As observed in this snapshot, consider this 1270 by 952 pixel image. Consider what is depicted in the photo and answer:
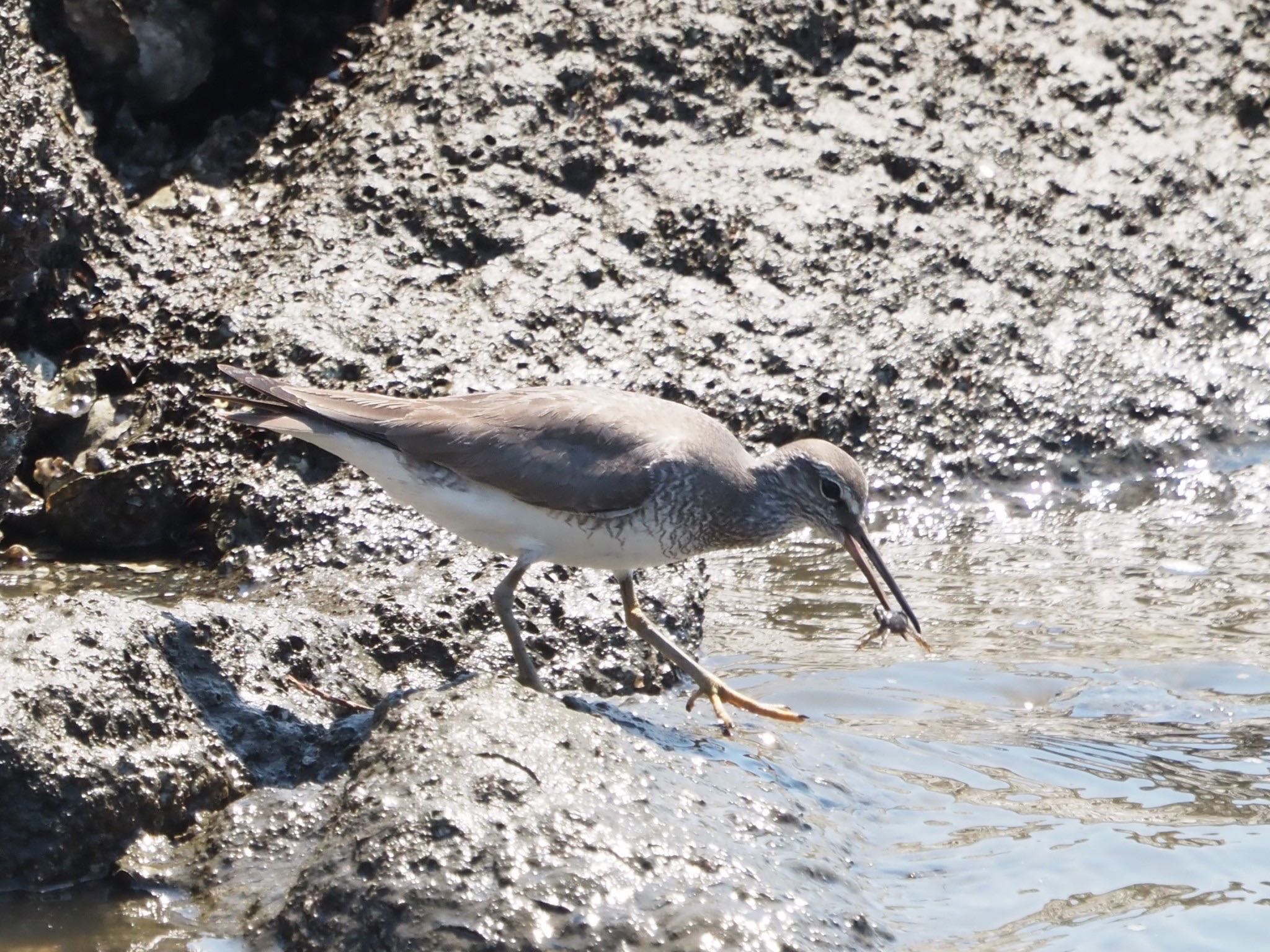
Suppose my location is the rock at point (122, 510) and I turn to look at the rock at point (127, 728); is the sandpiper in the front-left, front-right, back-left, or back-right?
front-left

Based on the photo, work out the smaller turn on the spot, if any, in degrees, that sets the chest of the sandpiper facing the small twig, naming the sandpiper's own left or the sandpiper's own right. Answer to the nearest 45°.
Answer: approximately 135° to the sandpiper's own right

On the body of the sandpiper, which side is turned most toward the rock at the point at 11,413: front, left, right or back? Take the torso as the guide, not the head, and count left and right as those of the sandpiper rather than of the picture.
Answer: back

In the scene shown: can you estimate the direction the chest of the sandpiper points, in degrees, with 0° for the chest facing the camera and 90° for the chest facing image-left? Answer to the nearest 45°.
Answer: approximately 270°

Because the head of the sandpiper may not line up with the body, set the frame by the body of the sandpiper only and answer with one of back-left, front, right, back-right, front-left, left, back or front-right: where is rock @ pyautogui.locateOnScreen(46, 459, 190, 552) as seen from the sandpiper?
back-left

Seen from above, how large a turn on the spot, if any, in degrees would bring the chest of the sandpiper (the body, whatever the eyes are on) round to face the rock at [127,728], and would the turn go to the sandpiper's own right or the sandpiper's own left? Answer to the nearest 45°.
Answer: approximately 135° to the sandpiper's own right
